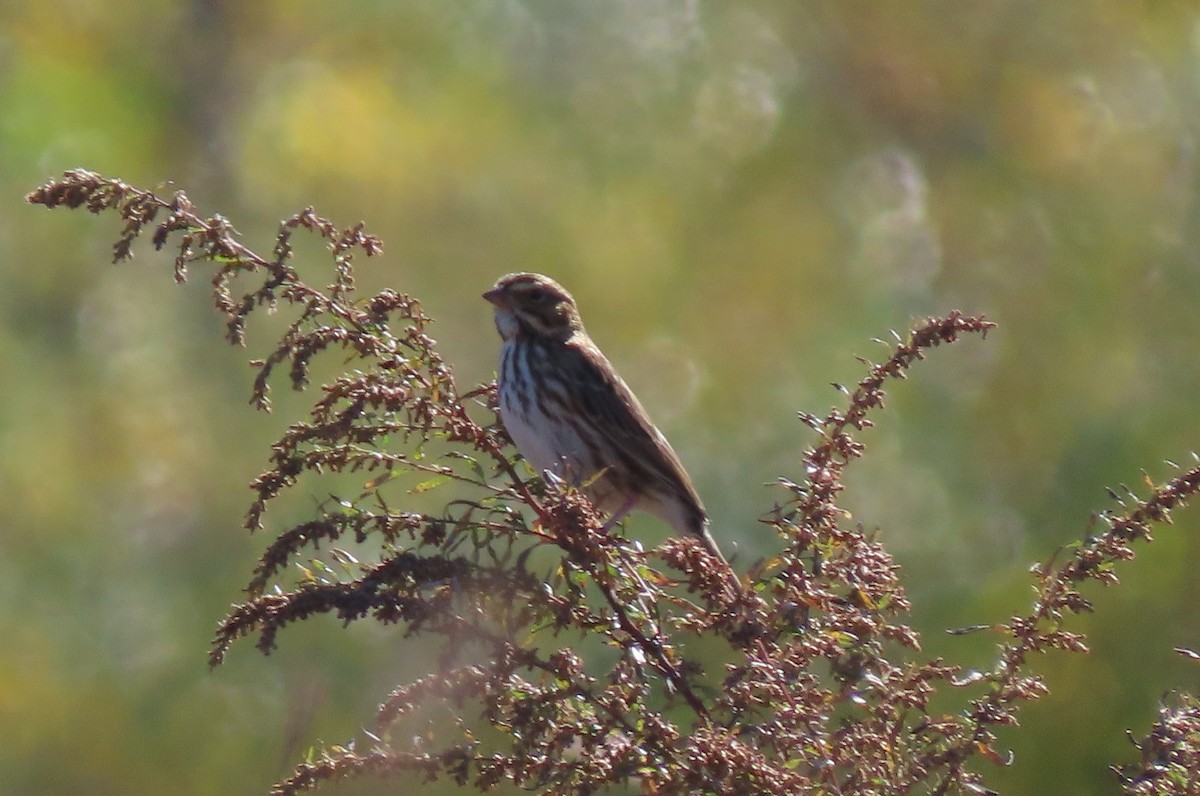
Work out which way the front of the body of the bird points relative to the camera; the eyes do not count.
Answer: to the viewer's left
